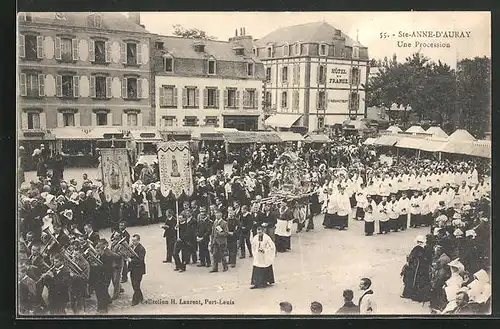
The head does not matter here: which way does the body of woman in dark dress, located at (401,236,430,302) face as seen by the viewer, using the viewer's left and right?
facing away from the viewer and to the left of the viewer
